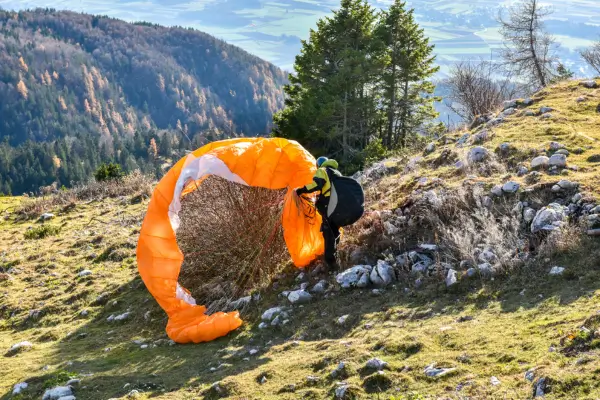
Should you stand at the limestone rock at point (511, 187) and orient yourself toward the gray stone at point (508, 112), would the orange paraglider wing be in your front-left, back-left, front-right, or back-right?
back-left

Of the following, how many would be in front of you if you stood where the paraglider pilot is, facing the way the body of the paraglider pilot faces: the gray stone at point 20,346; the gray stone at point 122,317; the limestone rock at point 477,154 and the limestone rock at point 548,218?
2

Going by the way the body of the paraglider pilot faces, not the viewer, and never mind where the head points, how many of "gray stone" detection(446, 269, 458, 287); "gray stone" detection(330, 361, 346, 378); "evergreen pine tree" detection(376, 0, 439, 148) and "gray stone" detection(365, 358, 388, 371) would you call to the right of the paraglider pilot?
1

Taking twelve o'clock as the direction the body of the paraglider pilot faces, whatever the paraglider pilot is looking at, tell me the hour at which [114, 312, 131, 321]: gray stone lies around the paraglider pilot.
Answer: The gray stone is roughly at 12 o'clock from the paraglider pilot.

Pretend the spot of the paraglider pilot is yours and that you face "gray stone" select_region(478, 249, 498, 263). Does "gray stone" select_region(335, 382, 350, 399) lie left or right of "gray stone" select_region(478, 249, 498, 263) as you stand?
right

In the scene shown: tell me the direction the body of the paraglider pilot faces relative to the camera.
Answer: to the viewer's left

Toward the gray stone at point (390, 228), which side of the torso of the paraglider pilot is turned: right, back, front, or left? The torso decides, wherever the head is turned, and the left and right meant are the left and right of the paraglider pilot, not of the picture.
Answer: back

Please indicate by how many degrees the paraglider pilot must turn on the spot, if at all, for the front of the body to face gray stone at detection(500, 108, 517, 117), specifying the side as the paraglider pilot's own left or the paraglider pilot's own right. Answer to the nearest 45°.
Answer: approximately 135° to the paraglider pilot's own right

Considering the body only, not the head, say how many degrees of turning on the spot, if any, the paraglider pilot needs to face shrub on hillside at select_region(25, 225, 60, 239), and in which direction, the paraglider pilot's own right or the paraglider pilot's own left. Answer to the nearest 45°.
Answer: approximately 45° to the paraglider pilot's own right

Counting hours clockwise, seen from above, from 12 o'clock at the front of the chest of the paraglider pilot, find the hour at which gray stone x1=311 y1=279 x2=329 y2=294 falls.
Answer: The gray stone is roughly at 9 o'clock from the paraglider pilot.

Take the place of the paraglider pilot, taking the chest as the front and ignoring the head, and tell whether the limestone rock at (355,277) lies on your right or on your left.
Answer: on your left

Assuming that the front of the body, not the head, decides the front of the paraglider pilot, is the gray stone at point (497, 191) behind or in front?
behind

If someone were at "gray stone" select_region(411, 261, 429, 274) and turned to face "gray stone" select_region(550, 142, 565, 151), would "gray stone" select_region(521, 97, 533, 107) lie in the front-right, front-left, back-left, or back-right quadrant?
front-left

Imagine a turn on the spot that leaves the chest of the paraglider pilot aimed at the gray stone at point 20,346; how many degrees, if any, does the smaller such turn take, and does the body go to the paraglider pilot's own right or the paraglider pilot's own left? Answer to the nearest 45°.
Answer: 0° — they already face it

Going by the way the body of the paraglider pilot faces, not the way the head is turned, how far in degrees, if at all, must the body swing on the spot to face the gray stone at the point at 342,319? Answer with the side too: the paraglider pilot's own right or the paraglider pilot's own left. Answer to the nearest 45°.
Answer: approximately 90° to the paraglider pilot's own left
